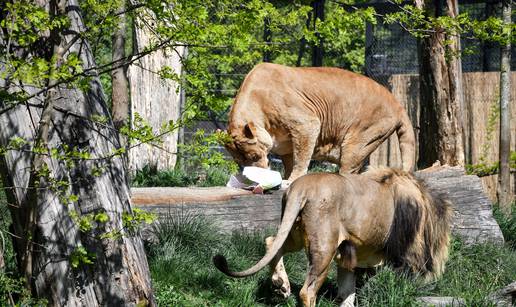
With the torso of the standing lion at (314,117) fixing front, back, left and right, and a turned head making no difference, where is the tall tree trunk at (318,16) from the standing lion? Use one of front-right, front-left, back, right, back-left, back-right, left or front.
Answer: right

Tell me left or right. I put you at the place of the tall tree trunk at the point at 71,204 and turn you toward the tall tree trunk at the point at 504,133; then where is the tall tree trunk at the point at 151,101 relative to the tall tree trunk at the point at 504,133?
left

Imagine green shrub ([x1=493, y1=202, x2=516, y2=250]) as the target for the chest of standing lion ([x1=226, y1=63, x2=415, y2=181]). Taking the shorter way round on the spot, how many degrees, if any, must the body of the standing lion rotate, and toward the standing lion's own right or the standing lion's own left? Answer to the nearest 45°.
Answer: approximately 180°

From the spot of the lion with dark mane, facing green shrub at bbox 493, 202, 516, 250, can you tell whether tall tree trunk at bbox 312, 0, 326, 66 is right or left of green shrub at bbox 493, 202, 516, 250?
left

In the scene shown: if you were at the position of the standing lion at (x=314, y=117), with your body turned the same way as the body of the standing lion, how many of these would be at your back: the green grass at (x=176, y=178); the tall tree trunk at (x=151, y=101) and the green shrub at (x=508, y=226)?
1

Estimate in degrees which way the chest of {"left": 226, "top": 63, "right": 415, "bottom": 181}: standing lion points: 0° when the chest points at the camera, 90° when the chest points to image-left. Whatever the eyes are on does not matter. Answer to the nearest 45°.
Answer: approximately 90°

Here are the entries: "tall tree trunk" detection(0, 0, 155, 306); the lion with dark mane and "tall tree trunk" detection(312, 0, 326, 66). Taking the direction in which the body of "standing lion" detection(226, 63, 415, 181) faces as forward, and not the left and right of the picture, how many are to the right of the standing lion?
1

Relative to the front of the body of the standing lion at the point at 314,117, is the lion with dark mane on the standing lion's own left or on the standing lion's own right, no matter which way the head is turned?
on the standing lion's own left
